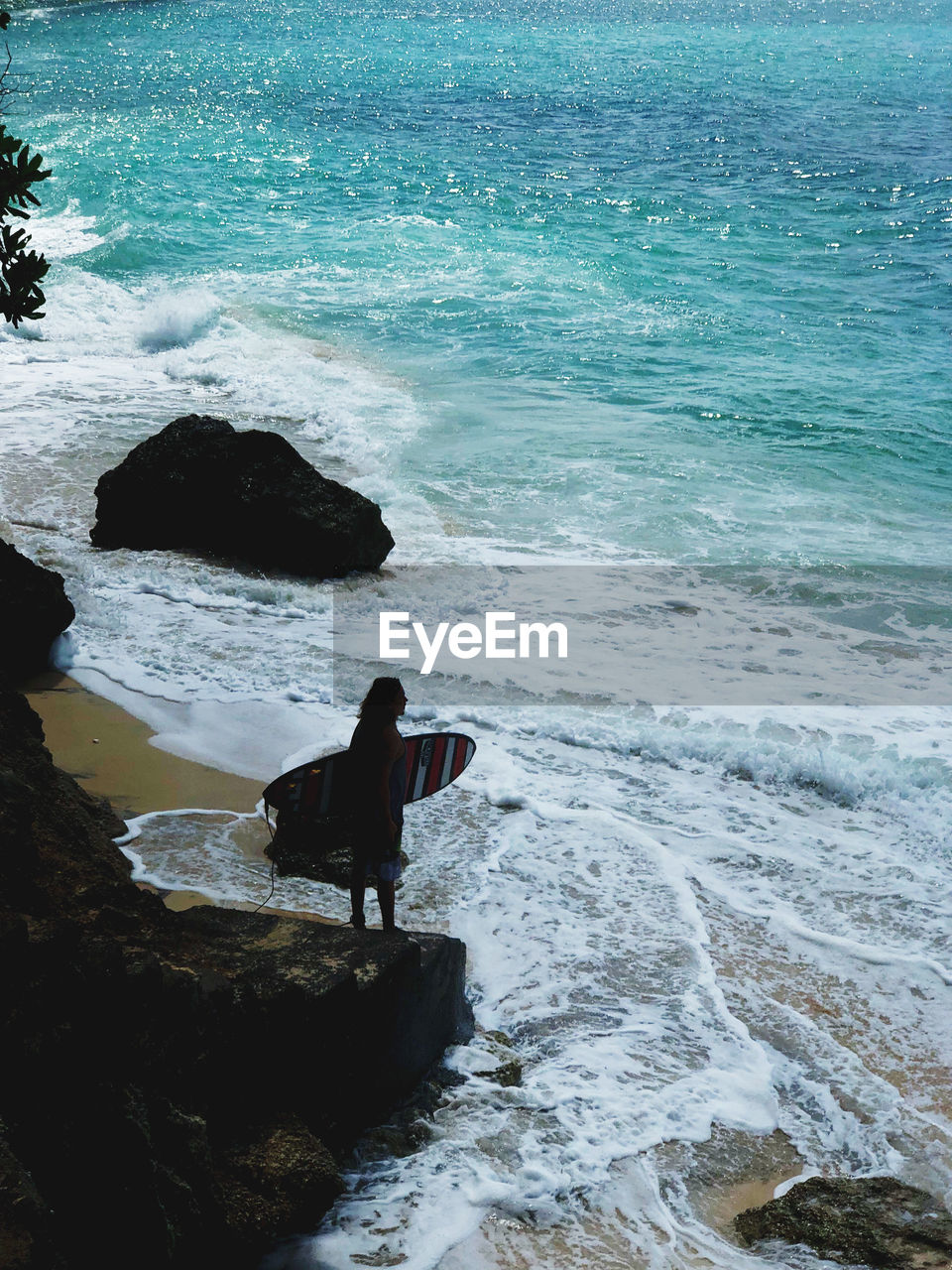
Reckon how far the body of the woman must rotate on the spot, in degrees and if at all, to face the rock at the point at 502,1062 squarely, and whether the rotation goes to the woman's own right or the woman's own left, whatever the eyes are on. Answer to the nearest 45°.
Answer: approximately 90° to the woman's own right

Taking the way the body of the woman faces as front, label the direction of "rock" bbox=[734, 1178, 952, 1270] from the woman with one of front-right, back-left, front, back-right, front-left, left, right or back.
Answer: right

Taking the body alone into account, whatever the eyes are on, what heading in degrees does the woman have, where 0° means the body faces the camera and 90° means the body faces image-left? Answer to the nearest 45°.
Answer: approximately 225°

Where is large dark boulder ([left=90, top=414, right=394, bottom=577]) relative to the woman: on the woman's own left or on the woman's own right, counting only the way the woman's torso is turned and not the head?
on the woman's own left

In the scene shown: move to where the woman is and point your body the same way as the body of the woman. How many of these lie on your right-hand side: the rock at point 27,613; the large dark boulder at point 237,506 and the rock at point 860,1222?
1

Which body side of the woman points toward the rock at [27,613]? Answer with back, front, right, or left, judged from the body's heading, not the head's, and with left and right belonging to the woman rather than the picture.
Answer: left
